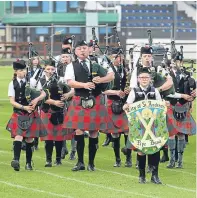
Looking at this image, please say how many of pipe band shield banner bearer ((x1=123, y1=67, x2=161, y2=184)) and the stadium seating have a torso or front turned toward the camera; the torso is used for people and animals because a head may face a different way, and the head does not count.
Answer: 2

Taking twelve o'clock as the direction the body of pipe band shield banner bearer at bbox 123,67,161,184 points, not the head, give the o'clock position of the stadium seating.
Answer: The stadium seating is roughly at 6 o'clock from the pipe band shield banner bearer.

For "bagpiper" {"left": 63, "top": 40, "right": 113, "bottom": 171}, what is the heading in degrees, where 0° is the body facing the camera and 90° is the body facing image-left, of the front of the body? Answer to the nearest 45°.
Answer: approximately 0°

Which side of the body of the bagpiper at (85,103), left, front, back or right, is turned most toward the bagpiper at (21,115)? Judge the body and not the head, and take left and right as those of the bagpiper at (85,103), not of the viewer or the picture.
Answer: right

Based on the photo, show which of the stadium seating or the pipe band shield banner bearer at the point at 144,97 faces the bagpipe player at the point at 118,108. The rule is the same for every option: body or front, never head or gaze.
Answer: the stadium seating

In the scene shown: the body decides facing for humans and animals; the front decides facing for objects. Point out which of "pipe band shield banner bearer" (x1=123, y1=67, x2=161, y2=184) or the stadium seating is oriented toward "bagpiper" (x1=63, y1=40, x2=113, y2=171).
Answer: the stadium seating
